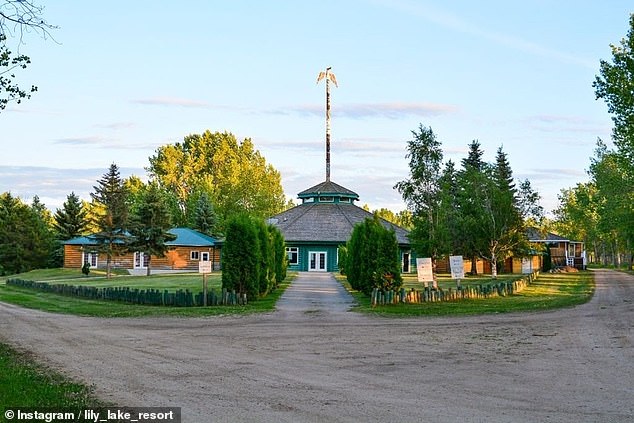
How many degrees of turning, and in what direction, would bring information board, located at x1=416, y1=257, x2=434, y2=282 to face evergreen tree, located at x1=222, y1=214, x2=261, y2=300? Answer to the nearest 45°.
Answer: approximately 90° to its right

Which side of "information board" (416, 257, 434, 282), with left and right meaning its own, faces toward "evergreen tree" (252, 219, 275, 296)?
right

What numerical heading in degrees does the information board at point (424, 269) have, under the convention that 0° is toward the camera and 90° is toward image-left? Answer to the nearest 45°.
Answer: approximately 0°
